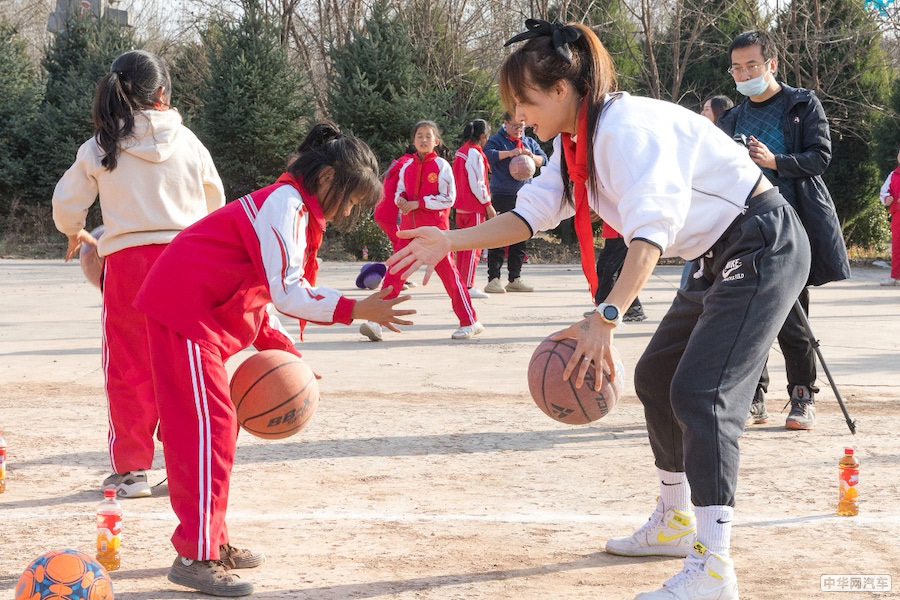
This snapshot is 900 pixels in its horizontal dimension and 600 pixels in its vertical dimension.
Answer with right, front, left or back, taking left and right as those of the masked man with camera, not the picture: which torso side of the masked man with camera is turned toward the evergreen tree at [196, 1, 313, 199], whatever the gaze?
right

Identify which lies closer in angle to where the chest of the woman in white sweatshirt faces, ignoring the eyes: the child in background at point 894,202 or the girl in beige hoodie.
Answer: the girl in beige hoodie

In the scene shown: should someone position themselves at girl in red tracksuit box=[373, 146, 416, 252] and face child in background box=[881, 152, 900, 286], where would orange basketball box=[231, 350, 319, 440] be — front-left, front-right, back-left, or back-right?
back-right

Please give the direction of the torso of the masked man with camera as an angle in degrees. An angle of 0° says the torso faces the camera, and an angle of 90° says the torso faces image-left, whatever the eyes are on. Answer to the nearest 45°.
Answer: approximately 45°

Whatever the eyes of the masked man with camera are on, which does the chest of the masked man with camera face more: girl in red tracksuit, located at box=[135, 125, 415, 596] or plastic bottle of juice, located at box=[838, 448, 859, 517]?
the girl in red tracksuit

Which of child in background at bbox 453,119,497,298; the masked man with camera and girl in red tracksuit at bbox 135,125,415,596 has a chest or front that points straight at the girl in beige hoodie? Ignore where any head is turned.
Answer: the masked man with camera

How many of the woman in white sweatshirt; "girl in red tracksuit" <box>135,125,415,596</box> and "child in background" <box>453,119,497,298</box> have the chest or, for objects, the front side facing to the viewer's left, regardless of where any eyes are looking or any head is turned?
1

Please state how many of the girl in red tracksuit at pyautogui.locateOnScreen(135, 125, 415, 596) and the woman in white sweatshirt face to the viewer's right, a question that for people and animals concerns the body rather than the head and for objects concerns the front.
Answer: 1

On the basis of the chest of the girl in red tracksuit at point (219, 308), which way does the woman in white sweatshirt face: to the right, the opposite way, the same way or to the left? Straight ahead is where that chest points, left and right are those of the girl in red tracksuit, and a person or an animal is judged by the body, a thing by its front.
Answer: the opposite way

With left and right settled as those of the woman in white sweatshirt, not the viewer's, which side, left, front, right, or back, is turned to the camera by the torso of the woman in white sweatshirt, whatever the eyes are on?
left

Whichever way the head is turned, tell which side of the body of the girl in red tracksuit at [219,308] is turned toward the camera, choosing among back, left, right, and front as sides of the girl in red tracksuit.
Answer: right
